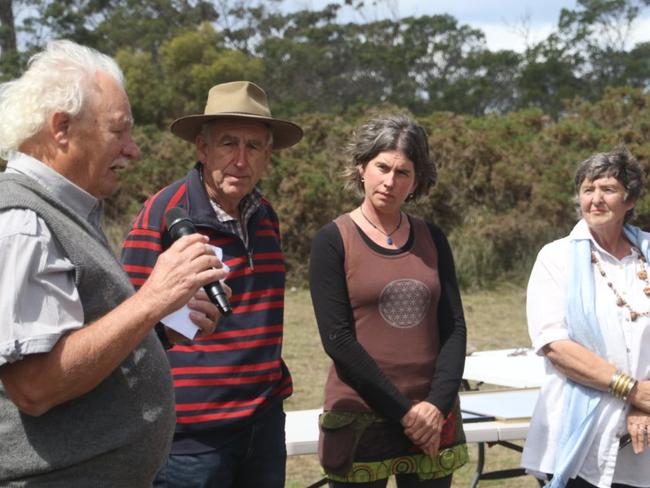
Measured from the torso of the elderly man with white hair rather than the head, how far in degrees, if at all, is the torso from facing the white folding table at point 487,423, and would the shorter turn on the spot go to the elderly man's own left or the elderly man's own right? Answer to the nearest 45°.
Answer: approximately 45° to the elderly man's own left

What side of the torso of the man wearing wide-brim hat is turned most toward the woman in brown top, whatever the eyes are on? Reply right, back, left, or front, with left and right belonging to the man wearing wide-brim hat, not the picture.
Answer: left

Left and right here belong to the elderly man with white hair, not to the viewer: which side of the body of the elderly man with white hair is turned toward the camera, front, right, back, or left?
right

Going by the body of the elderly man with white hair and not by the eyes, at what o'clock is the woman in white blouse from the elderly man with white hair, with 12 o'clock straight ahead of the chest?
The woman in white blouse is roughly at 11 o'clock from the elderly man with white hair.

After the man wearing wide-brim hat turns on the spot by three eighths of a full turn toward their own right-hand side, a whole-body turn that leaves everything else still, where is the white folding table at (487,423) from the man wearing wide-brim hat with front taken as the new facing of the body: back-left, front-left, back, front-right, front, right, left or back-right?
back-right

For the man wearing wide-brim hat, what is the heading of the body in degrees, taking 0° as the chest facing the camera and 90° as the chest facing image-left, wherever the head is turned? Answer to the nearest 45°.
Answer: approximately 315°

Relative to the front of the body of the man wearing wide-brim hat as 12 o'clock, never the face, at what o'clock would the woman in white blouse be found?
The woman in white blouse is roughly at 10 o'clock from the man wearing wide-brim hat.

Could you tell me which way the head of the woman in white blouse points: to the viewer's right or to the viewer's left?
to the viewer's left

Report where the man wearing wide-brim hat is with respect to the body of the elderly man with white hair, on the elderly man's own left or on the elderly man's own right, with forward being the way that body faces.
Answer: on the elderly man's own left

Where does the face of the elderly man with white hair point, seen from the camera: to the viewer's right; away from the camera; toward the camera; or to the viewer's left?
to the viewer's right
